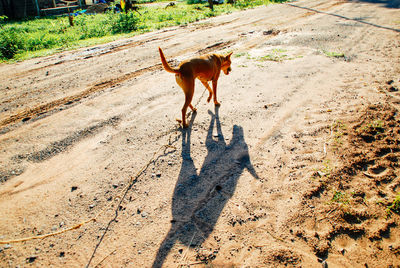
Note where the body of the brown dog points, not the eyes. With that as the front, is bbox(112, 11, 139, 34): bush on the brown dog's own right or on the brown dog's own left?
on the brown dog's own left

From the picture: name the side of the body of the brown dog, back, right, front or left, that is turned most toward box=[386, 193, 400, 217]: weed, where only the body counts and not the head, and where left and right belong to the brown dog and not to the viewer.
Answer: right

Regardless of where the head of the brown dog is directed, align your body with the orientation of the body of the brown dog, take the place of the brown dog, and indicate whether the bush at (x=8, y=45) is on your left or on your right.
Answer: on your left

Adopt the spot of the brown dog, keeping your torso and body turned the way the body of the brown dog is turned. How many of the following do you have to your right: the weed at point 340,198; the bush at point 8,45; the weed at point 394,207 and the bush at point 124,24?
2

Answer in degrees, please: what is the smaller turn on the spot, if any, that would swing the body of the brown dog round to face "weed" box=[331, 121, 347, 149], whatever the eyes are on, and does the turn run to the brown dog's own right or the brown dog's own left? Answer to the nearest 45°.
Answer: approximately 45° to the brown dog's own right

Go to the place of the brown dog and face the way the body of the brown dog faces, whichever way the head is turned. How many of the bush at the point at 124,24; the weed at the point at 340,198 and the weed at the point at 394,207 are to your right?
2

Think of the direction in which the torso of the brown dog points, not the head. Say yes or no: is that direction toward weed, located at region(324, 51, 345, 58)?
yes

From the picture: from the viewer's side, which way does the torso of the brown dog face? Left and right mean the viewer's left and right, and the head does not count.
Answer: facing away from the viewer and to the right of the viewer

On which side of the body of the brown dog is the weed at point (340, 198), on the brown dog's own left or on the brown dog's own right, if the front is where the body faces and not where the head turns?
on the brown dog's own right

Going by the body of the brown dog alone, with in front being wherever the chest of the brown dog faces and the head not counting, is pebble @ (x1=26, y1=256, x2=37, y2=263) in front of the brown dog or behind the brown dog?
behind
